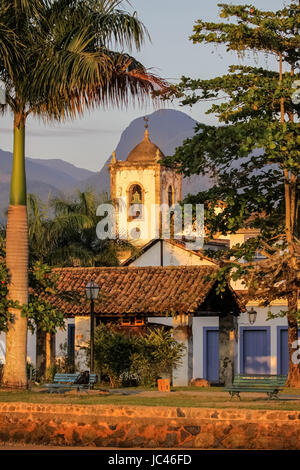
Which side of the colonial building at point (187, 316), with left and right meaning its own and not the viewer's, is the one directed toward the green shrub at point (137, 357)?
front

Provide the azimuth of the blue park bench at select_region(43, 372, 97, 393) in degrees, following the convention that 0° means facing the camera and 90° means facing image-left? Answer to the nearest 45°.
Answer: approximately 45°

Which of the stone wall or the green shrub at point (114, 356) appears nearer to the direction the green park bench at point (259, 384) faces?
the stone wall

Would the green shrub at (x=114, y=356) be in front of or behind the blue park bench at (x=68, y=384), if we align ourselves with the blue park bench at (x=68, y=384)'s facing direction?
behind

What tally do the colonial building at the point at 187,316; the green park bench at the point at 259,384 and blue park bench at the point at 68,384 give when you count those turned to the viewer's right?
0

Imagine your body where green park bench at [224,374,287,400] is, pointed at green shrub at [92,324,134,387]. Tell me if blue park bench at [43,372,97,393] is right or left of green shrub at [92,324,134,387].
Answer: left

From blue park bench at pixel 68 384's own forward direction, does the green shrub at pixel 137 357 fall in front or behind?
behind

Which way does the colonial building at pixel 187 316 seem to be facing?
toward the camera

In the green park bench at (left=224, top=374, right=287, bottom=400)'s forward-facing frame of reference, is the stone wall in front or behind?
in front

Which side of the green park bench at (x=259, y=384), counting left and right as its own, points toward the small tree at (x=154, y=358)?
right

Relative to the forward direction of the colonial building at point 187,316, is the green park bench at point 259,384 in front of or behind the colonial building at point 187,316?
in front

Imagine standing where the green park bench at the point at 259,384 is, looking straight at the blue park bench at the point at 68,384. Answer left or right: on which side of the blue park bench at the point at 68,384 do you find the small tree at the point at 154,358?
right
